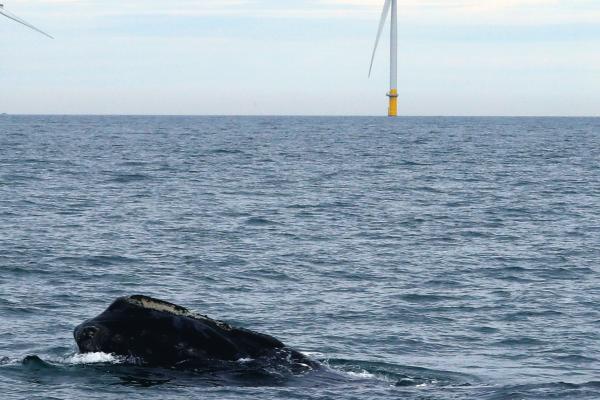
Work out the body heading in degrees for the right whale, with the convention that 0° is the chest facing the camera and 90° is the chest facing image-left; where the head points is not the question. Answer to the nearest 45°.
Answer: approximately 90°
